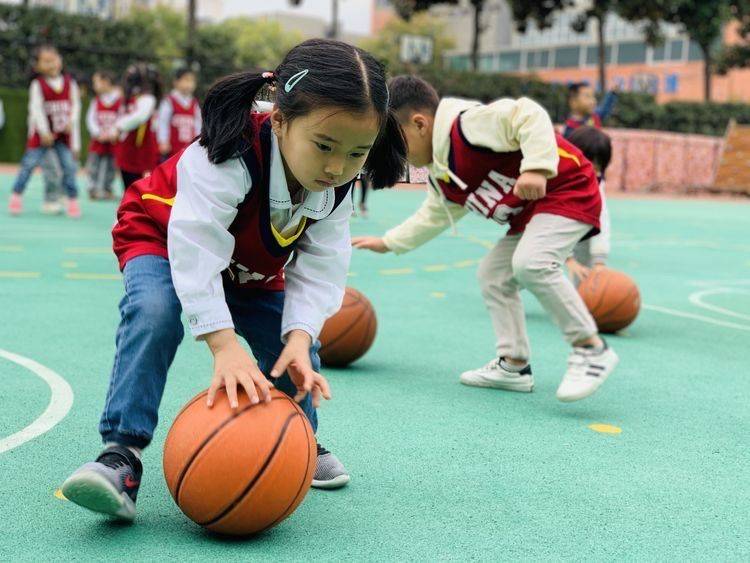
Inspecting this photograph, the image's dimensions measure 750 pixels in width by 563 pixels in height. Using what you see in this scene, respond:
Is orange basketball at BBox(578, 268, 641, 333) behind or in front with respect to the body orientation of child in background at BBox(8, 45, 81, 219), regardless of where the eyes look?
in front

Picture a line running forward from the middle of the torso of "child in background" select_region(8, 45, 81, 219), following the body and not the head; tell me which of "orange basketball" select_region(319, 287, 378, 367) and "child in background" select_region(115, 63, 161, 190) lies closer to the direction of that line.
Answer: the orange basketball

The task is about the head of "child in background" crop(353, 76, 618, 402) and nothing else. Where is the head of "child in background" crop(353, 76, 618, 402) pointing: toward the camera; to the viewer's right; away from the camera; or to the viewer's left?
to the viewer's left

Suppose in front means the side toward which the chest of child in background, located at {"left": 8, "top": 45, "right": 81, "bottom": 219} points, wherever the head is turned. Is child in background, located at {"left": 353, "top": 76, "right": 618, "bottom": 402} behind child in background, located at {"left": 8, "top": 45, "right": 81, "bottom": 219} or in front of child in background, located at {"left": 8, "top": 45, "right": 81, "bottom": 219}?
in front

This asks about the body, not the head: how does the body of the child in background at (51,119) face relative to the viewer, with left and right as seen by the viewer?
facing the viewer

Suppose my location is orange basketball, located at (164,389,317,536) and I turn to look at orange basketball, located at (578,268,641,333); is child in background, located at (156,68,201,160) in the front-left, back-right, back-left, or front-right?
front-left

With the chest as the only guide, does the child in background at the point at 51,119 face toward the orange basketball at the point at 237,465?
yes
